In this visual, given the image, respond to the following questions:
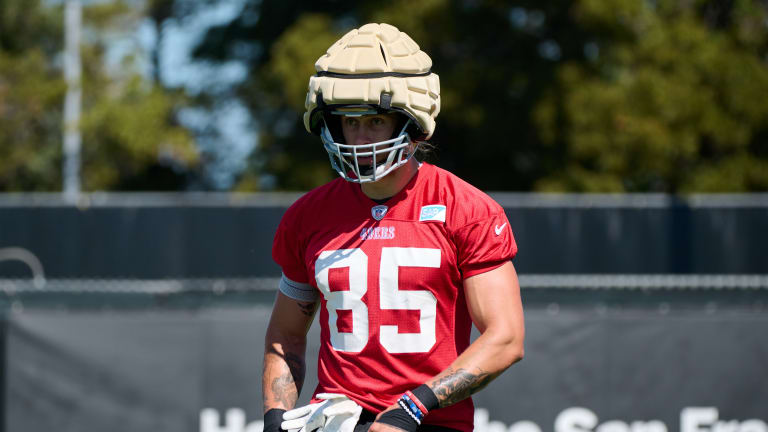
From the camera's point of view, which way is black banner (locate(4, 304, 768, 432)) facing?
toward the camera

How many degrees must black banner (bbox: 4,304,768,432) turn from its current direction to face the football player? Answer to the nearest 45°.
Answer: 0° — it already faces them

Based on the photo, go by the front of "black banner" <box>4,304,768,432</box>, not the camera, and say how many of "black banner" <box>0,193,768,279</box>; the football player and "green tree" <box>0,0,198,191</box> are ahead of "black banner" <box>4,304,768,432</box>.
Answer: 1

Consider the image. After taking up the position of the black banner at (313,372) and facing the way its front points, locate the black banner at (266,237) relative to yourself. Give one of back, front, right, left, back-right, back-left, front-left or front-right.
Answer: back

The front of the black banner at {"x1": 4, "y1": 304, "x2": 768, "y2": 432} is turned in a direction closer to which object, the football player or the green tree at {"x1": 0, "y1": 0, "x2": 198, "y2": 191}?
the football player

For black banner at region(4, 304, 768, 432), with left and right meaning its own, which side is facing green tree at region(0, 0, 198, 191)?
back
